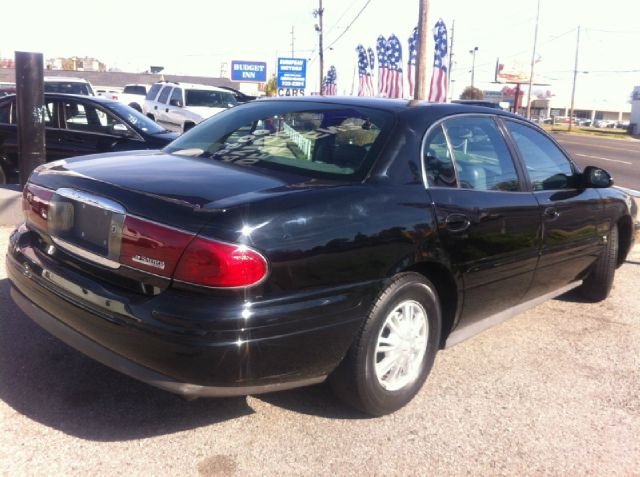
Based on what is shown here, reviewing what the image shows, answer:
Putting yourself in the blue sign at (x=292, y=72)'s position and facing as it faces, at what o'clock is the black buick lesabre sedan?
The black buick lesabre sedan is roughly at 12 o'clock from the blue sign.

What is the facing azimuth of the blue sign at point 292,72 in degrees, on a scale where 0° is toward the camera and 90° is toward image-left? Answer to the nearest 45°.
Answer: approximately 0°

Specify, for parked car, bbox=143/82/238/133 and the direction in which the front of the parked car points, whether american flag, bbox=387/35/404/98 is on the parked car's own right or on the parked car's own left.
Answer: on the parked car's own left

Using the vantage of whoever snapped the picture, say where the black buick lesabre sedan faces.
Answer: facing away from the viewer and to the right of the viewer

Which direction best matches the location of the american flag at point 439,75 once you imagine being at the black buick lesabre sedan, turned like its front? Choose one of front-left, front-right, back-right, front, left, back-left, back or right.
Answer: front-left

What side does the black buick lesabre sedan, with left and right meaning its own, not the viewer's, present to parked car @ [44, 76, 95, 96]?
left

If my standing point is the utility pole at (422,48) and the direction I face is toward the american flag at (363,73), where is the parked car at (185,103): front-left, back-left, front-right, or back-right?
front-left

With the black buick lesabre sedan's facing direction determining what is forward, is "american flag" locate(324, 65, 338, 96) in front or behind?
in front

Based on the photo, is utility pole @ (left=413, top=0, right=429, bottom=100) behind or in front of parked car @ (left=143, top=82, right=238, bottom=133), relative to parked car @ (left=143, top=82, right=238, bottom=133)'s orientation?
in front

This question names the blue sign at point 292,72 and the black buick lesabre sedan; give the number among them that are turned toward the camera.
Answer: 1

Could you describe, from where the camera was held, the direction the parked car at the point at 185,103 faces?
facing the viewer and to the right of the viewer

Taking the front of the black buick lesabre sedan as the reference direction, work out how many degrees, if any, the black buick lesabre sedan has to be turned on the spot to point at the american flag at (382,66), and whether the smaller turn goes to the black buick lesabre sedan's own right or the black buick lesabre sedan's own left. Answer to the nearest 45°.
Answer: approximately 45° to the black buick lesabre sedan's own left

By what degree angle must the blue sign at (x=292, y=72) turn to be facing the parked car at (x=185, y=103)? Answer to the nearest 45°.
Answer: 0° — it already faces it

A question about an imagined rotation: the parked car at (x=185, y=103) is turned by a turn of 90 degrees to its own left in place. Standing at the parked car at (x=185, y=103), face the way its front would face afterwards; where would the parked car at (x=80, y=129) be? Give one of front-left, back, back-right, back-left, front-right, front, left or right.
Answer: back-right

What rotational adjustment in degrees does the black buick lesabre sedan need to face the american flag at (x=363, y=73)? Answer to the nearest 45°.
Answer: approximately 45° to its left

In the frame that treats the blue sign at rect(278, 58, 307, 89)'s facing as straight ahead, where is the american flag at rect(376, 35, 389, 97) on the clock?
The american flag is roughly at 10 o'clock from the blue sign.
